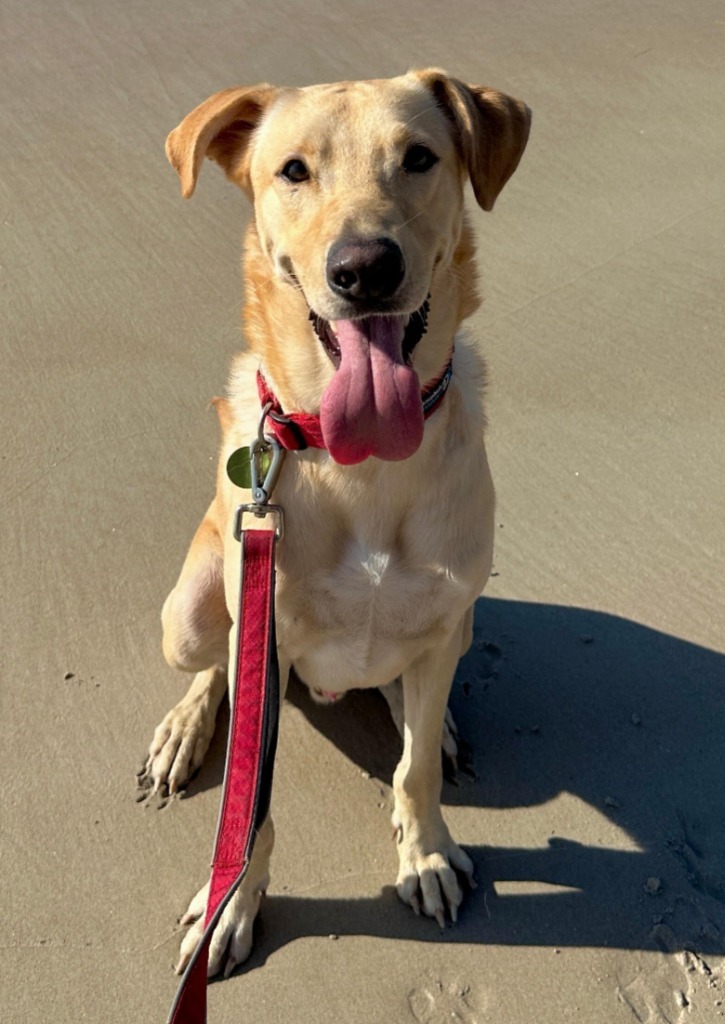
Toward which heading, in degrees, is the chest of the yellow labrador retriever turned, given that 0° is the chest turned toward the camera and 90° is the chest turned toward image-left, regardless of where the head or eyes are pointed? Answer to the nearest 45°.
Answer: approximately 0°
